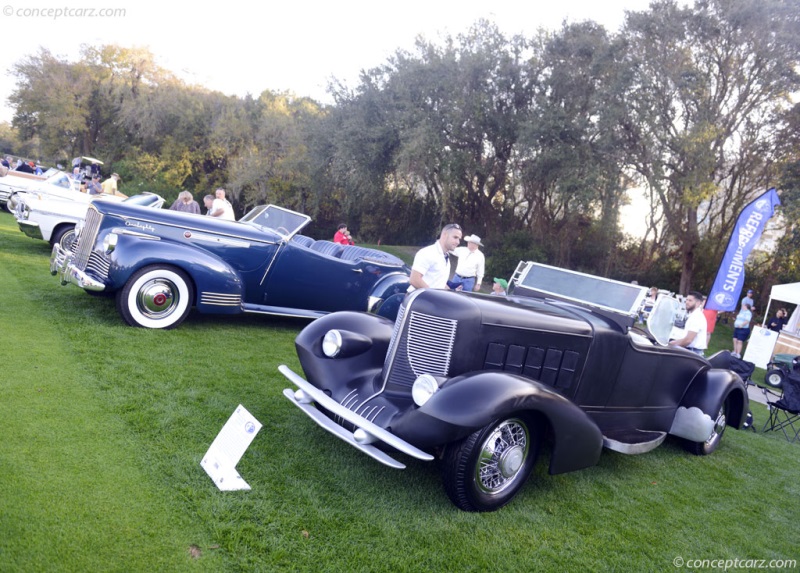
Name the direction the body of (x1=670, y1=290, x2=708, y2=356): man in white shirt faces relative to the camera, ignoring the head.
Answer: to the viewer's left

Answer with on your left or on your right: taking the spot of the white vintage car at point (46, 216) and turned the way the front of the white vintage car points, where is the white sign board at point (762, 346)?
on your left

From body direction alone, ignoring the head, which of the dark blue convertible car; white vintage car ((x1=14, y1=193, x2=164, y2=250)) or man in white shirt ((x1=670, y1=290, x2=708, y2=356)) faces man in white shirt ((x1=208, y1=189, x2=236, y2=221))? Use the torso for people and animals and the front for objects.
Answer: man in white shirt ((x1=670, y1=290, x2=708, y2=356))

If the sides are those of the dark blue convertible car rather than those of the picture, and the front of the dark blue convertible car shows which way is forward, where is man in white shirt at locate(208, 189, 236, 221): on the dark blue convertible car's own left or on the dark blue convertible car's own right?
on the dark blue convertible car's own right

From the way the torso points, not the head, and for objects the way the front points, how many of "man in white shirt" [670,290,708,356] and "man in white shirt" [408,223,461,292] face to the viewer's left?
1
